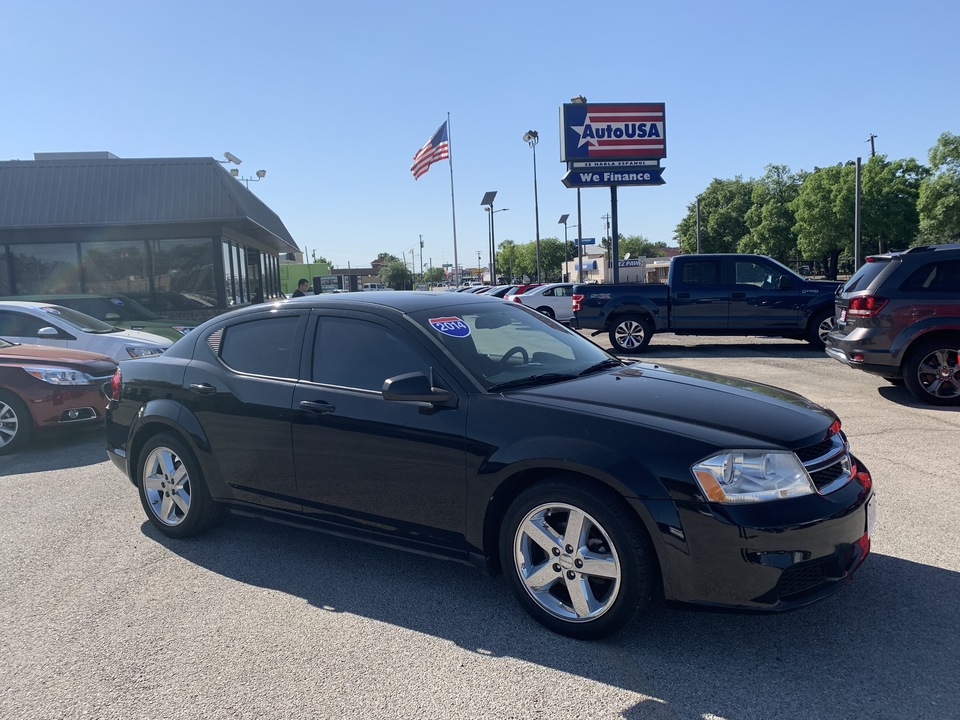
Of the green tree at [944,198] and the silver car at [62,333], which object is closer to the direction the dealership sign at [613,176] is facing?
the silver car

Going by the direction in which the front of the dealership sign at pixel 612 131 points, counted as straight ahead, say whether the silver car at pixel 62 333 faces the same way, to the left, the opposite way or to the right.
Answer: to the left

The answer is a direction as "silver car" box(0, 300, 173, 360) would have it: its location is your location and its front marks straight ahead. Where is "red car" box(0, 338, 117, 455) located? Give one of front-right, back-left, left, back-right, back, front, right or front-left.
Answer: front-right

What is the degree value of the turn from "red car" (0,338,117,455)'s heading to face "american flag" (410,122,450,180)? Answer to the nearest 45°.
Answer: approximately 90° to its left

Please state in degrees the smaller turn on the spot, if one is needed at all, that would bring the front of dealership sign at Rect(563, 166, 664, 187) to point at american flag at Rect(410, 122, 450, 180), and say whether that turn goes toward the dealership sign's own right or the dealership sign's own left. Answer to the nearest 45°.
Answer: approximately 135° to the dealership sign's own right

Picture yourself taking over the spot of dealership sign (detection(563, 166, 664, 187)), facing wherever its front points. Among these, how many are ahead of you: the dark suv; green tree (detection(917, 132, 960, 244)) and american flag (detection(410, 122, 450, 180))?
1

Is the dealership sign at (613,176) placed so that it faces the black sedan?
yes

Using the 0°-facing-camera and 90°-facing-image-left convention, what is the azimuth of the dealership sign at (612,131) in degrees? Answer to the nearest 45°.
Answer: approximately 0°

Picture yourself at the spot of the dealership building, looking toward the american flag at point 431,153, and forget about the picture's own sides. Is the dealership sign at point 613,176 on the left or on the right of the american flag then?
right

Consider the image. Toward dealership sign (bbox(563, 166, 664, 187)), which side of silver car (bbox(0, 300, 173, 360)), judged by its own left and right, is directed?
left

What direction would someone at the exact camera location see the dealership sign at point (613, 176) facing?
facing the viewer

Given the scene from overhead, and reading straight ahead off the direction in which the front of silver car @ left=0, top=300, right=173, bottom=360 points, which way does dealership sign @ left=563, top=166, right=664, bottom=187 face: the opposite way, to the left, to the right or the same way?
to the right

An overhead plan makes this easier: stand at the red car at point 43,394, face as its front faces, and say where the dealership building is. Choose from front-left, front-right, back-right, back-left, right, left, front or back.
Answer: back-left
